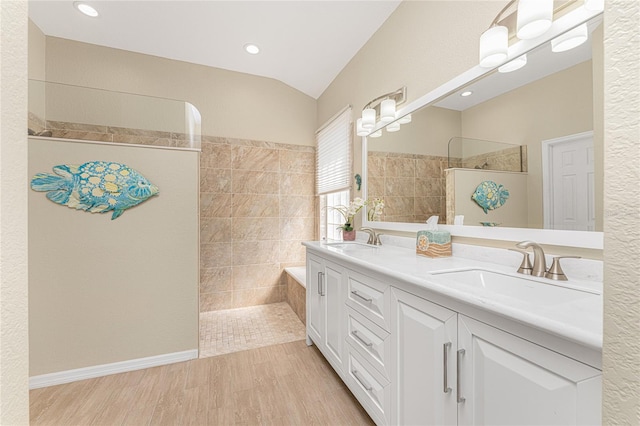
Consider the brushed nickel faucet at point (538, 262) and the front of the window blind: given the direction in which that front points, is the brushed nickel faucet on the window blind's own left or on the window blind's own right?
on the window blind's own left

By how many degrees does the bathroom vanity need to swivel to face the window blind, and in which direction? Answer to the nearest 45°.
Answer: approximately 90° to its right

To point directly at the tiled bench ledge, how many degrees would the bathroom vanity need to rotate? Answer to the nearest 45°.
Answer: approximately 90° to its right

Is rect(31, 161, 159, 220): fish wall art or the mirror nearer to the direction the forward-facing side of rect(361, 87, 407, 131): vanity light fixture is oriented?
the fish wall art

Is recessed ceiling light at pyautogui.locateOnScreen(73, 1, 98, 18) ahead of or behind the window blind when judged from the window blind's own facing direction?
ahead

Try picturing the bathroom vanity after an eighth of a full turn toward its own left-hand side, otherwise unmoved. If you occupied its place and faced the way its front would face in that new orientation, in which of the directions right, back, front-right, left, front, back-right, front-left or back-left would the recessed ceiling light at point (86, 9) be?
right
